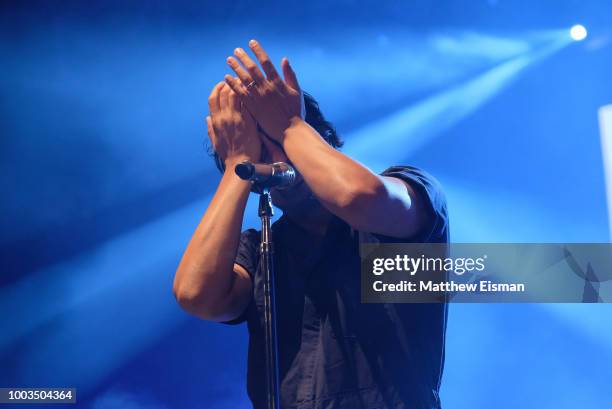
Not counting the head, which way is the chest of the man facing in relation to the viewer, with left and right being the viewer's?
facing the viewer and to the left of the viewer

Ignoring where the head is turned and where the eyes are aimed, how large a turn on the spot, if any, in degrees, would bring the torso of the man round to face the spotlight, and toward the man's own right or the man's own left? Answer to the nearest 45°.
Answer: approximately 180°
